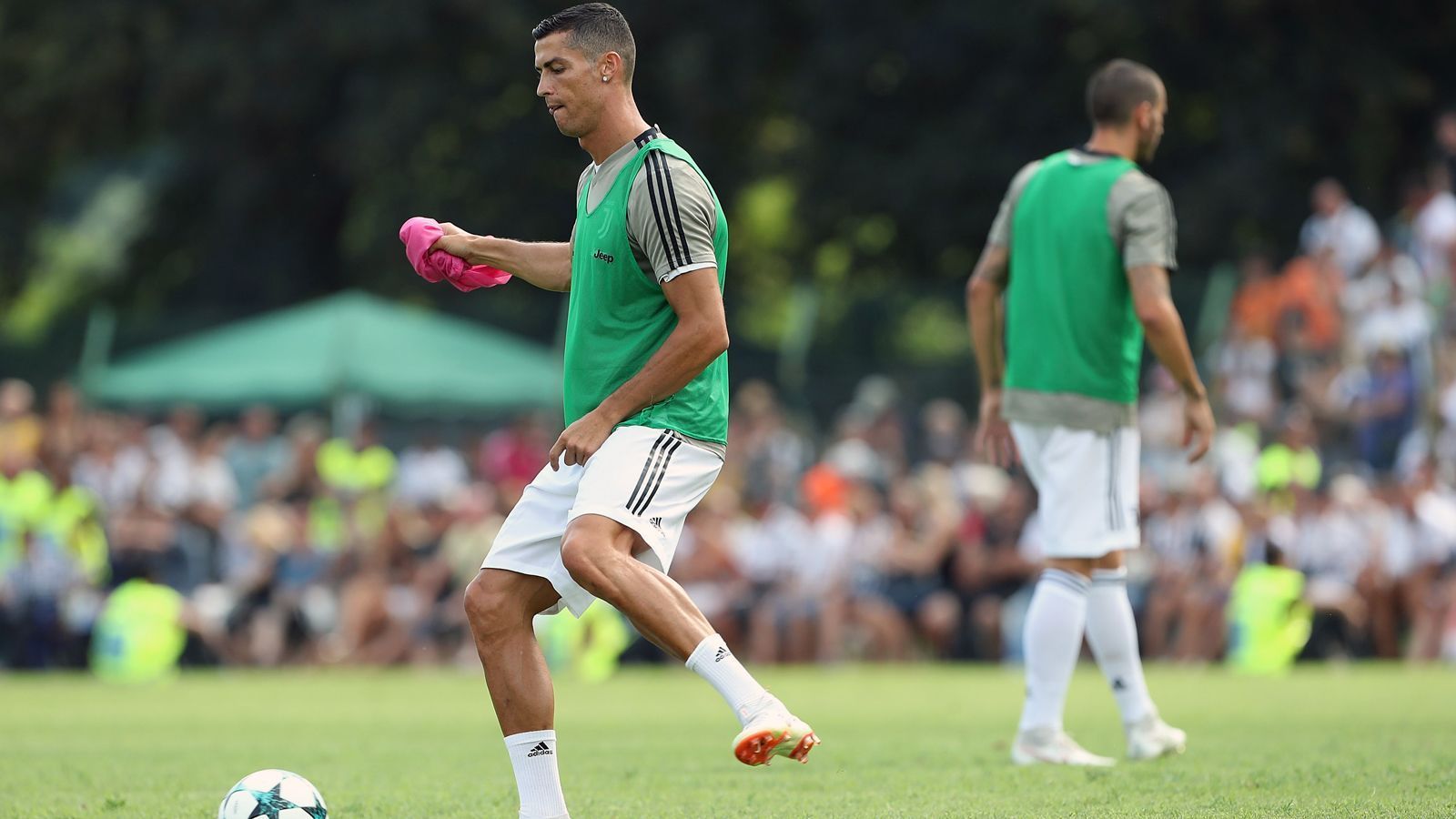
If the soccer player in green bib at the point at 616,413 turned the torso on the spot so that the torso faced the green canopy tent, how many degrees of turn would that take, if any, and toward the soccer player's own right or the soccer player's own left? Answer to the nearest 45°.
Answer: approximately 135° to the soccer player's own right

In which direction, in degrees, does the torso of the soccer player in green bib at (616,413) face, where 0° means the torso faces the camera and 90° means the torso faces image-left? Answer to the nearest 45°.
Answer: approximately 45°

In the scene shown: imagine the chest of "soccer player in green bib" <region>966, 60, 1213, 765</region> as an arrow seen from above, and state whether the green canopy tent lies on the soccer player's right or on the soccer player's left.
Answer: on the soccer player's left

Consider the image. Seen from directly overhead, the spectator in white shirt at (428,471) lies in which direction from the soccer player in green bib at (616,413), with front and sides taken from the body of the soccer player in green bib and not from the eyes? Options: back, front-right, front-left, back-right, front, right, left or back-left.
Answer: back-right

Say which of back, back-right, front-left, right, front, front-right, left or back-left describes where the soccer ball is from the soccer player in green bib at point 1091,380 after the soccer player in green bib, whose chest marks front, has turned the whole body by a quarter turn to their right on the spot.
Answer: right

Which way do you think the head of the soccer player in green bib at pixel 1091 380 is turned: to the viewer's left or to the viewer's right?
to the viewer's right

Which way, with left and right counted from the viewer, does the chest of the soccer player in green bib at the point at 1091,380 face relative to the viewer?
facing away from the viewer and to the right of the viewer

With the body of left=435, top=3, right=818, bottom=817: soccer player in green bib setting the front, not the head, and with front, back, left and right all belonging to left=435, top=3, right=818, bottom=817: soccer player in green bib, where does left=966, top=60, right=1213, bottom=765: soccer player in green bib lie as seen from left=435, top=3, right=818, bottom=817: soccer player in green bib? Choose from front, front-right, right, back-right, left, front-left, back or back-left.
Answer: back

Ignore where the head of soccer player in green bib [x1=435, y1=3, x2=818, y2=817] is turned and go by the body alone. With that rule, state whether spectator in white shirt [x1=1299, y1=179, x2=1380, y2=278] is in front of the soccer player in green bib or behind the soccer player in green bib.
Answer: behind

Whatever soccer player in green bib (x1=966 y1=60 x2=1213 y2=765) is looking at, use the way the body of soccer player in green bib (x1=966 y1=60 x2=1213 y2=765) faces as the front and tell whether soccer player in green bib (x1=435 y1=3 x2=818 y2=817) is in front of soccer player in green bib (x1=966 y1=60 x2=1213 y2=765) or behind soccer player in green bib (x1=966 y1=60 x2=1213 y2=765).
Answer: behind

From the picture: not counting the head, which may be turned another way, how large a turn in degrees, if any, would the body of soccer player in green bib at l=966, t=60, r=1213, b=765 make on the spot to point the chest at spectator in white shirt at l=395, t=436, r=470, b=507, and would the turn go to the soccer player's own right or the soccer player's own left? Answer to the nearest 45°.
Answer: approximately 90° to the soccer player's own left
